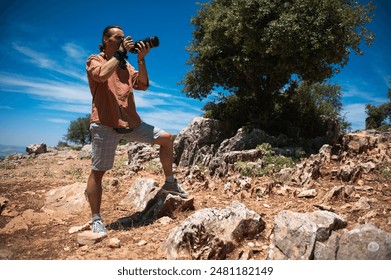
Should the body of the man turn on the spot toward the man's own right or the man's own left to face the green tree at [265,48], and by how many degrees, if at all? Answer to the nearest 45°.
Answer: approximately 90° to the man's own left

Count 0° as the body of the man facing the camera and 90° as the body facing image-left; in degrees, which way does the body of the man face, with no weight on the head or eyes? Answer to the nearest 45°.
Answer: approximately 315°

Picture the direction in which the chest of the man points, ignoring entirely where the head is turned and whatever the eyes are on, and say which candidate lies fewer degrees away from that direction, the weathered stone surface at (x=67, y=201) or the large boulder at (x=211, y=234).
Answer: the large boulder

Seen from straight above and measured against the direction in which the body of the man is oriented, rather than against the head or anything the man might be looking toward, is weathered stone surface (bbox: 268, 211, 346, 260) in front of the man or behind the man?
in front

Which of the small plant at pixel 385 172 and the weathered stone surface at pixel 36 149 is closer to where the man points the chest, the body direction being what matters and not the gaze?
the small plant

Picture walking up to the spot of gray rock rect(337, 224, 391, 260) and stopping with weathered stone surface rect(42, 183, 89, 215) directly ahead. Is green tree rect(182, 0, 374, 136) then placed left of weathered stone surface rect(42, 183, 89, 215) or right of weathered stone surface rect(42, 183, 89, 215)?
right

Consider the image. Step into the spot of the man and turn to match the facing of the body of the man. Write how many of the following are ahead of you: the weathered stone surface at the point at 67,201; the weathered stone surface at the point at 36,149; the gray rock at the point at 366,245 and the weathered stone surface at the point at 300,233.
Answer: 2

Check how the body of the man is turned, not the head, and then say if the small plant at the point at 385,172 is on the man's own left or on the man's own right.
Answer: on the man's own left

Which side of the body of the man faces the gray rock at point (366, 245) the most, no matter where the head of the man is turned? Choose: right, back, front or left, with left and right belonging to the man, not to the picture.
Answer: front
